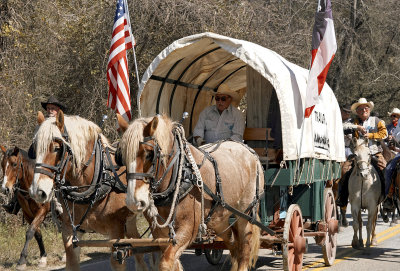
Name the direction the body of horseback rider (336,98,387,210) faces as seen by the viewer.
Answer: toward the camera

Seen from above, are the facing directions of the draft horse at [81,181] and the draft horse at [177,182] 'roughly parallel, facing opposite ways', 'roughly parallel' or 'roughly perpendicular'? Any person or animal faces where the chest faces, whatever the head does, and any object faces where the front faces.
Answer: roughly parallel

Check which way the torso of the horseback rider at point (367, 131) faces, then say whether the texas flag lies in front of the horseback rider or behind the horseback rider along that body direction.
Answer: in front

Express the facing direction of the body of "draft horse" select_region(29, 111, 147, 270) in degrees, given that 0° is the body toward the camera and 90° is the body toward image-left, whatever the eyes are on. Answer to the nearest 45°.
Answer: approximately 45°

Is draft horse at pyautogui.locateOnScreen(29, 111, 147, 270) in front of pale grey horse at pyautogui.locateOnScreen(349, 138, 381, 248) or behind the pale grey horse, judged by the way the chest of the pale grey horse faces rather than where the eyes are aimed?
in front

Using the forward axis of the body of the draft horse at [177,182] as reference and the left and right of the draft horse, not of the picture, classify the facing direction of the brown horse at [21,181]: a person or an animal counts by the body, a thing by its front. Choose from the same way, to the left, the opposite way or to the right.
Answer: the same way

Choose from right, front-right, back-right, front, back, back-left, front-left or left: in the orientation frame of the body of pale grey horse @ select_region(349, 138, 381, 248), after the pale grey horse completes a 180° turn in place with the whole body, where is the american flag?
back-left

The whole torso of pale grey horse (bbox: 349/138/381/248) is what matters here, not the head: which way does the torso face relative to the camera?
toward the camera

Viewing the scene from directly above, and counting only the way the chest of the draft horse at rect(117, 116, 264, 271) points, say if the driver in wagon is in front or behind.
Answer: behind

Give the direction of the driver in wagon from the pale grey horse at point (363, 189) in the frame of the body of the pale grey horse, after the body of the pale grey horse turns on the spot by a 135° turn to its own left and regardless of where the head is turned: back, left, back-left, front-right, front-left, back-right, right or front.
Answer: back

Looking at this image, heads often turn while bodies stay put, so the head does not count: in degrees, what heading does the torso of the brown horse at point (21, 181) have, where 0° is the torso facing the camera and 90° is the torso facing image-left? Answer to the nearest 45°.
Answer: approximately 45°

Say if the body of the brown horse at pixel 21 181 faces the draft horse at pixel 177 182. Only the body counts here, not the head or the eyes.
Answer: no

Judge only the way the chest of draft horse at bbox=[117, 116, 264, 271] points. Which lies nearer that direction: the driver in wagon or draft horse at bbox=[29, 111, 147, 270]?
the draft horse

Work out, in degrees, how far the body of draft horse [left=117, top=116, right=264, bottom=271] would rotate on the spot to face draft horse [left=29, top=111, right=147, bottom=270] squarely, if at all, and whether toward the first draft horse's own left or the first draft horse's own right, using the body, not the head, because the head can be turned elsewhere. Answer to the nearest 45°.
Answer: approximately 90° to the first draft horse's own right

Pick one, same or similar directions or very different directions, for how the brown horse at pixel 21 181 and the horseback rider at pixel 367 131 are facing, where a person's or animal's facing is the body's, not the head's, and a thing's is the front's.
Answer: same or similar directions
